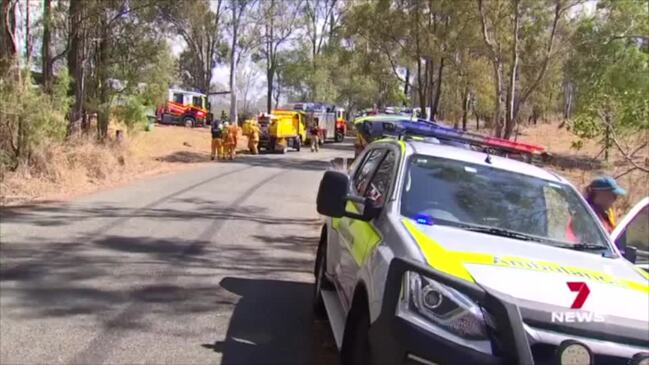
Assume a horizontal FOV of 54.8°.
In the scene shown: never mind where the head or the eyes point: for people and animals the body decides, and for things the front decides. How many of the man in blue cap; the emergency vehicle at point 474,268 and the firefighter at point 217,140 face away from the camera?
1

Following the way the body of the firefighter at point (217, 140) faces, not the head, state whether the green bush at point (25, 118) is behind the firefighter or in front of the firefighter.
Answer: behind

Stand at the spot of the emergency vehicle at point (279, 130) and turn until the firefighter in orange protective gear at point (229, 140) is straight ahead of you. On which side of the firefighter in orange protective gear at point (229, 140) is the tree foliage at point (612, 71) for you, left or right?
left

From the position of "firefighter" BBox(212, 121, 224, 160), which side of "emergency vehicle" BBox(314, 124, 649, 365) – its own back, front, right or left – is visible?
back

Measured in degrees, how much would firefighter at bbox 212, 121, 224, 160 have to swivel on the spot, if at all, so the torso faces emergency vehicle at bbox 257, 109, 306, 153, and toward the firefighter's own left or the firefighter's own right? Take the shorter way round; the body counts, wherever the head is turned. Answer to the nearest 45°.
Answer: approximately 45° to the firefighter's own right

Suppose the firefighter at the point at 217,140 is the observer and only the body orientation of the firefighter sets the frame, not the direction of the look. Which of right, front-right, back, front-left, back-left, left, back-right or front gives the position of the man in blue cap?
back

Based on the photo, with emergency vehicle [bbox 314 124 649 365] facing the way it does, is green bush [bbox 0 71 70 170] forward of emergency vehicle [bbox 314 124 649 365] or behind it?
behind

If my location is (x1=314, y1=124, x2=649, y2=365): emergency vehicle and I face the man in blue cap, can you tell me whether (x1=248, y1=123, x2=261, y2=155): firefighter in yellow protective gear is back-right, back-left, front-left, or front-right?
front-left

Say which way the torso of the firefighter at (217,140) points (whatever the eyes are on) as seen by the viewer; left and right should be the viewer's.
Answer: facing away from the viewer

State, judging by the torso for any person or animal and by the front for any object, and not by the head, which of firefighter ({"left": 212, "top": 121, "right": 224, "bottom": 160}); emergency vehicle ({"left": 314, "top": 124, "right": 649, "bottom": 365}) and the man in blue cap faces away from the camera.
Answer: the firefighter

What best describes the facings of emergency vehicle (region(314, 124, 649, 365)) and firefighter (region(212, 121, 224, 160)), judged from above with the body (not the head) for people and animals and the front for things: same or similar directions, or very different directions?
very different directions

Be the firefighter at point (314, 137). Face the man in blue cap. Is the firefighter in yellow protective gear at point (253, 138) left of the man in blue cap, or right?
right

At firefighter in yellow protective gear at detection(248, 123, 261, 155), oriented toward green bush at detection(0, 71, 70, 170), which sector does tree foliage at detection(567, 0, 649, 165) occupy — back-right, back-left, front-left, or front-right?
front-left
